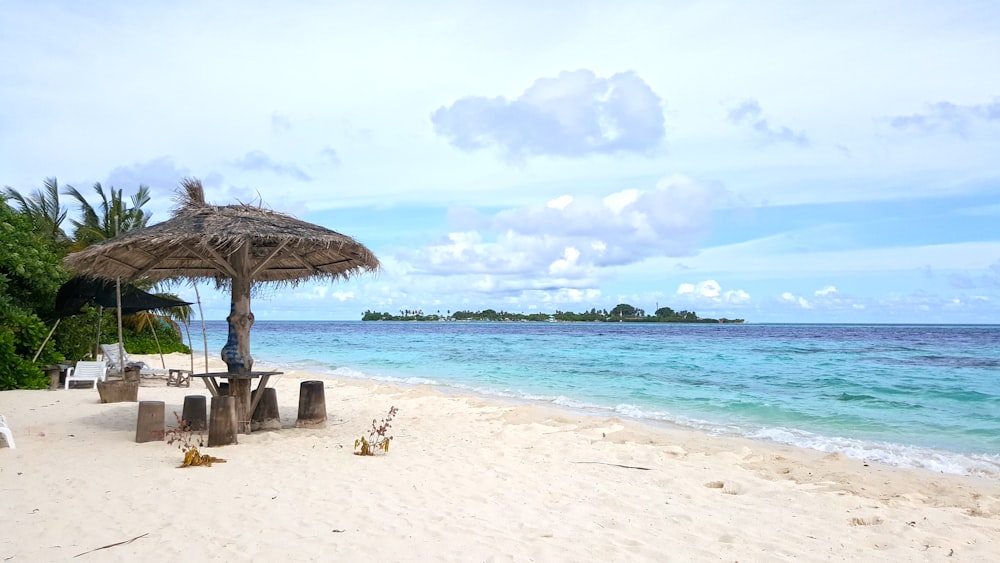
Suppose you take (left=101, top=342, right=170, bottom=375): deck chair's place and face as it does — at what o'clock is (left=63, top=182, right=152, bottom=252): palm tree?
The palm tree is roughly at 9 o'clock from the deck chair.

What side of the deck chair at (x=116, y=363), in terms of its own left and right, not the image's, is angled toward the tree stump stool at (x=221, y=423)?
right

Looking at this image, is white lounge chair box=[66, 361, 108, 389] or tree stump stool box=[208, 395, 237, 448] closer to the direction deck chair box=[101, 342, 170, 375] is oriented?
the tree stump stool

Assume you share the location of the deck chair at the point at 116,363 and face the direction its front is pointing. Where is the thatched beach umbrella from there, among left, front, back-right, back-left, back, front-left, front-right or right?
right

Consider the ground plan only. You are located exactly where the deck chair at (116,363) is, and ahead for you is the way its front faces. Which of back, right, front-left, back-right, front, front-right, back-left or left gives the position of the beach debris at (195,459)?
right

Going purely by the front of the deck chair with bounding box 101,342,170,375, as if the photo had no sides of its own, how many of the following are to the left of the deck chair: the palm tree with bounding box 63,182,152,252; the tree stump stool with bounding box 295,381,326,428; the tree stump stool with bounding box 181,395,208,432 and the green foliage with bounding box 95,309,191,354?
2

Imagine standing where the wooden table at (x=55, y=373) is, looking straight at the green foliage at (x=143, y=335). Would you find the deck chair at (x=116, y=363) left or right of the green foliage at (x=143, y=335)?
right

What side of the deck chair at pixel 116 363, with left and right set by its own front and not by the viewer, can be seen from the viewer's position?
right
